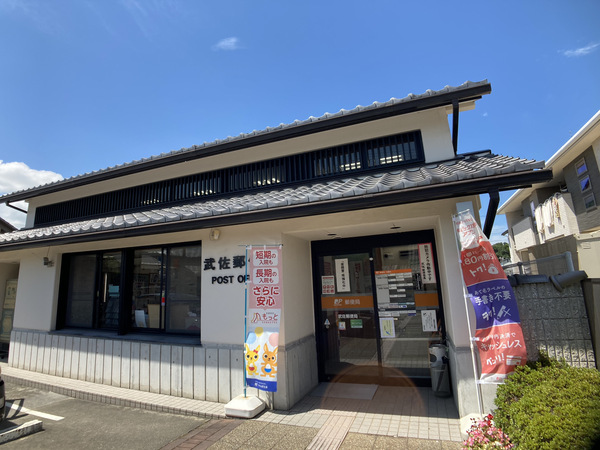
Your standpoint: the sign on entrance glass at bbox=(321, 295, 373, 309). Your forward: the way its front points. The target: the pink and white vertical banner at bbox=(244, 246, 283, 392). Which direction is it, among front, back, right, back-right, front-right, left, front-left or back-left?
front-right

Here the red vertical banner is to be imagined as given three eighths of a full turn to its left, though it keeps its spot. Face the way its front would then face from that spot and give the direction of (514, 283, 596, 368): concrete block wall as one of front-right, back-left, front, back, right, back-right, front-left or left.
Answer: front

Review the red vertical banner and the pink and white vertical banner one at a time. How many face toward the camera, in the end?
2

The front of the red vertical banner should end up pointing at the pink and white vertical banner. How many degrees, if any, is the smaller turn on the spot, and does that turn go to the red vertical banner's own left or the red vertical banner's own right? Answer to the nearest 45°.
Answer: approximately 90° to the red vertical banner's own right

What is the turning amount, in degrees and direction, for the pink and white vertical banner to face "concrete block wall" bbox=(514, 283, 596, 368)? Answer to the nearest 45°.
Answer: approximately 45° to its left

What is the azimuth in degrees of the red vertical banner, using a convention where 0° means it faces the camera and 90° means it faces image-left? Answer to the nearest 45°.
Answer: approximately 0°

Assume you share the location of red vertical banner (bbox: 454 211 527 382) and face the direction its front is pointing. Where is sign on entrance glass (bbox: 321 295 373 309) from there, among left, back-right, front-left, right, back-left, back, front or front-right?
back-right

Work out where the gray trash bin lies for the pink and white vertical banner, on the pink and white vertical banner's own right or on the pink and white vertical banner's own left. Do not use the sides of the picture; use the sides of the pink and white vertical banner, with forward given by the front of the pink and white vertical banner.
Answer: on the pink and white vertical banner's own left

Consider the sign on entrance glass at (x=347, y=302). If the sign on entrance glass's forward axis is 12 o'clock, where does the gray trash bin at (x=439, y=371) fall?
The gray trash bin is roughly at 10 o'clock from the sign on entrance glass.

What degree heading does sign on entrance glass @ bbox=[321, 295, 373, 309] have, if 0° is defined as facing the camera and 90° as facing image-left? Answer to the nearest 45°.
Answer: approximately 0°
